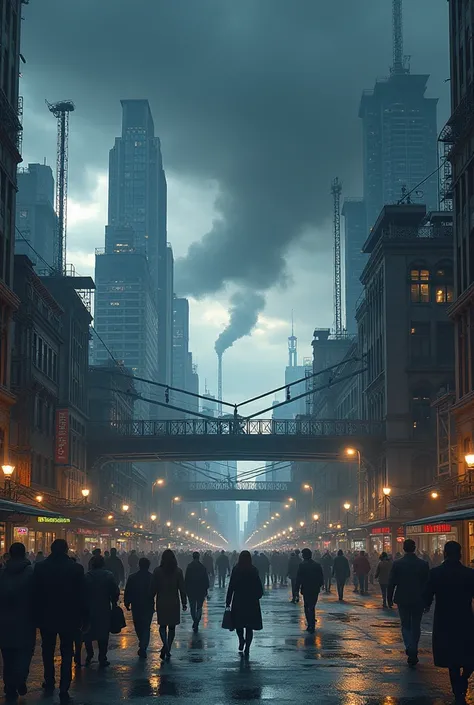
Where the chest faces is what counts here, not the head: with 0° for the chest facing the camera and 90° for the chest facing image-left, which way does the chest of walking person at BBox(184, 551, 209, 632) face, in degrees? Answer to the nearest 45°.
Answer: approximately 180°

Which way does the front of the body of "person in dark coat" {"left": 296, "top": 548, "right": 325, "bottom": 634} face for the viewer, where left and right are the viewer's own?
facing away from the viewer

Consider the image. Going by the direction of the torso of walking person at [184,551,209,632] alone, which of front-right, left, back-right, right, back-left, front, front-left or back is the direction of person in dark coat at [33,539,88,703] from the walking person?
back

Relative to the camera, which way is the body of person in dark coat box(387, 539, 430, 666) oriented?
away from the camera

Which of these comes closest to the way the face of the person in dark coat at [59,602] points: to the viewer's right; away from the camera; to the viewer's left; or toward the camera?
away from the camera

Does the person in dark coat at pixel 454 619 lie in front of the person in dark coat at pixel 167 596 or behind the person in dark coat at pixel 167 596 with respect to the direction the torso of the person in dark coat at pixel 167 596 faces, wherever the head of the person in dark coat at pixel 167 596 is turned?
behind

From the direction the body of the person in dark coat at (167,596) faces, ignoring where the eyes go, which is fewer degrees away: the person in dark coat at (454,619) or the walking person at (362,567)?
the walking person

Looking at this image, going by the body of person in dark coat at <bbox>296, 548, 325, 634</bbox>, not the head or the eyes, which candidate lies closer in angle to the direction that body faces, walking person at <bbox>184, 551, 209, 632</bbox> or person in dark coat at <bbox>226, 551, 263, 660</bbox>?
the walking person

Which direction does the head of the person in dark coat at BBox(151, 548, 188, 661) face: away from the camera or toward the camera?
away from the camera

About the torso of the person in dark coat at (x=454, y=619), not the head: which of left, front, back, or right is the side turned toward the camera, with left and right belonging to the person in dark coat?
back

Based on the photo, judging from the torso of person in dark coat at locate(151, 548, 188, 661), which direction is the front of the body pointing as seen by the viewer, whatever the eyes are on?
away from the camera
